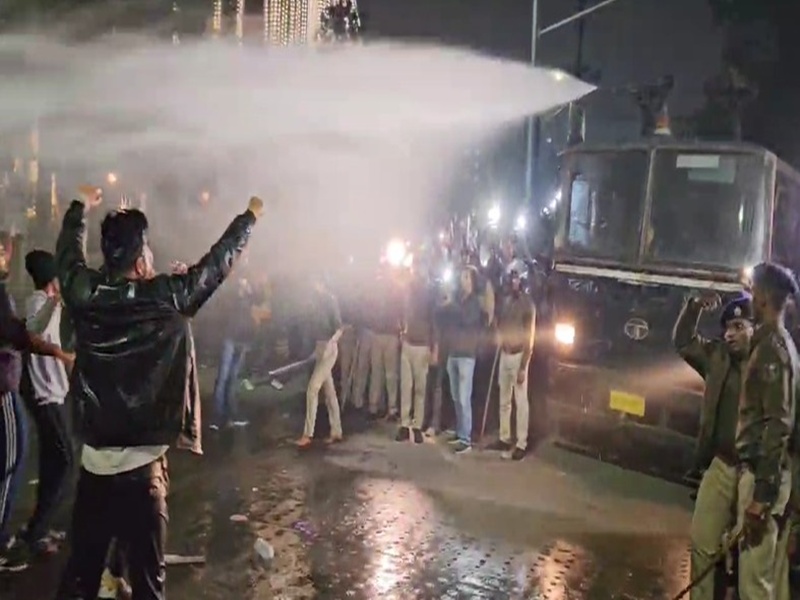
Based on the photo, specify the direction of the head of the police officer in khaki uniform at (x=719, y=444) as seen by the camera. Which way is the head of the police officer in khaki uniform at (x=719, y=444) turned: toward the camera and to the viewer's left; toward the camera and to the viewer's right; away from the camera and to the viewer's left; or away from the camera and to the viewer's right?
toward the camera and to the viewer's left

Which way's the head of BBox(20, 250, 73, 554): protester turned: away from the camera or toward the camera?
away from the camera

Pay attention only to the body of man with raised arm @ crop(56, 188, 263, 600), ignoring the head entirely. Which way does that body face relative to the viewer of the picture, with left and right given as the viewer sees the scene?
facing away from the viewer and to the right of the viewer

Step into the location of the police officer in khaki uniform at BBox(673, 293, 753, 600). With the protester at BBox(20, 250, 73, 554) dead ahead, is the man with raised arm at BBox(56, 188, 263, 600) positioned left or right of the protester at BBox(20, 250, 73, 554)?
left

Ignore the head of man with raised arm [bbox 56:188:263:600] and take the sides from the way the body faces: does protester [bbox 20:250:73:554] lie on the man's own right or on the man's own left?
on the man's own left

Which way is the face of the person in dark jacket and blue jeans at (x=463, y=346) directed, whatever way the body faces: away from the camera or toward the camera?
toward the camera

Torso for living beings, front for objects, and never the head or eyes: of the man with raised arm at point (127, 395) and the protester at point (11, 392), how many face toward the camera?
0

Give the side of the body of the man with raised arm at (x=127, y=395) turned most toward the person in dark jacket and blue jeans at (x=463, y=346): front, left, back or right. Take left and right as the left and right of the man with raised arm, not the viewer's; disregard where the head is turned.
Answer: front

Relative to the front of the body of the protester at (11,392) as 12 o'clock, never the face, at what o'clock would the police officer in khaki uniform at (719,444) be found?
The police officer in khaki uniform is roughly at 1 o'clock from the protester.

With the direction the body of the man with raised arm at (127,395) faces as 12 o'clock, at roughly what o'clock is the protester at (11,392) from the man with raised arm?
The protester is roughly at 10 o'clock from the man with raised arm.
